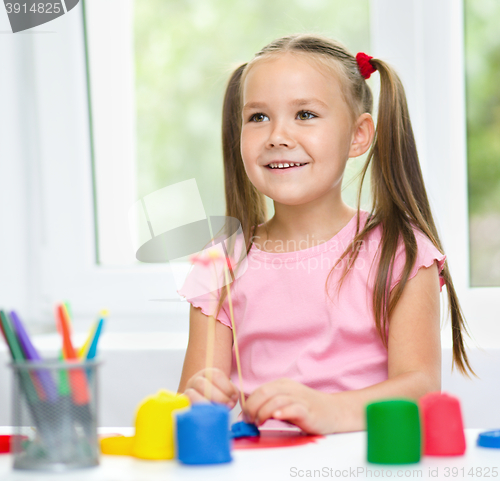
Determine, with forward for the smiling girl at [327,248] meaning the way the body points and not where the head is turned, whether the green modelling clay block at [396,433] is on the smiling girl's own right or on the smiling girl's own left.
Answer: on the smiling girl's own left

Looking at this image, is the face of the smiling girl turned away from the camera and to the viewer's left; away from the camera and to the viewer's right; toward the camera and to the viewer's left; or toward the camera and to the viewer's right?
toward the camera and to the viewer's left

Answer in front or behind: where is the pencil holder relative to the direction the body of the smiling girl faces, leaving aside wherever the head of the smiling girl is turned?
in front

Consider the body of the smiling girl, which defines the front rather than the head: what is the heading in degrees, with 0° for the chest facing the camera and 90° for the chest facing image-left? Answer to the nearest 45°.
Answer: approximately 45°

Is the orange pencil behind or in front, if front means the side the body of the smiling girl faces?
in front

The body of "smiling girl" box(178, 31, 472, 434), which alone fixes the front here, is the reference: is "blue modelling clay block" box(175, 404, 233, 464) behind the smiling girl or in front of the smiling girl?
in front
